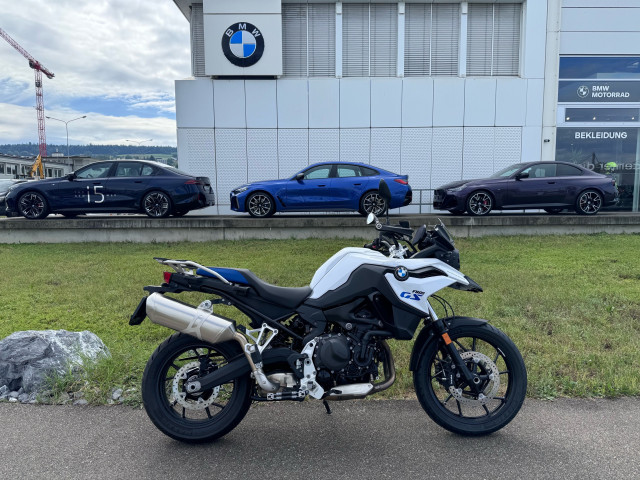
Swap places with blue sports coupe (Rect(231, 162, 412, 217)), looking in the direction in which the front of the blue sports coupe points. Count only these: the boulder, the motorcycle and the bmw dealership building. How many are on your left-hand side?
2

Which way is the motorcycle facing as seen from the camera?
to the viewer's right

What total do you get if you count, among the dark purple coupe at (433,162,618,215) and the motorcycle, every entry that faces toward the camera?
0

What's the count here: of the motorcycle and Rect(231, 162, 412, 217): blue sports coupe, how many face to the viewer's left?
1

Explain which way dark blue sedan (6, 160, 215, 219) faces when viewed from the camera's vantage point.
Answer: facing to the left of the viewer

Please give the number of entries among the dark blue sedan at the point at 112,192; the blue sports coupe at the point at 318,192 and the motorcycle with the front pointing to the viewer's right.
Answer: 1

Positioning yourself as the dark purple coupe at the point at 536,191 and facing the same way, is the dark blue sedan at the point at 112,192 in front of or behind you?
in front

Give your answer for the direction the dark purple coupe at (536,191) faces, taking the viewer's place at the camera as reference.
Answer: facing to the left of the viewer

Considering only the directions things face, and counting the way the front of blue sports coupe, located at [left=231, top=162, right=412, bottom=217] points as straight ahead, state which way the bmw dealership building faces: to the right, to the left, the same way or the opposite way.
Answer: to the left

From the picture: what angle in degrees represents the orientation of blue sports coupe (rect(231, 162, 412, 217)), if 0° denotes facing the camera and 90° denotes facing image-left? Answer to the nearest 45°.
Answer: approximately 90°

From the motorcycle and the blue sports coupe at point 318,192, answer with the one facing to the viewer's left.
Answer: the blue sports coupe

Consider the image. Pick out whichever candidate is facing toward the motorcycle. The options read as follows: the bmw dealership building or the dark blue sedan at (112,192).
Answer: the bmw dealership building

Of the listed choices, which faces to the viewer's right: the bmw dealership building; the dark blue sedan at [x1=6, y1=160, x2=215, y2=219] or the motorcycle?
the motorcycle

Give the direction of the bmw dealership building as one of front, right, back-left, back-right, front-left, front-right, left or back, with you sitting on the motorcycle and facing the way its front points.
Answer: left

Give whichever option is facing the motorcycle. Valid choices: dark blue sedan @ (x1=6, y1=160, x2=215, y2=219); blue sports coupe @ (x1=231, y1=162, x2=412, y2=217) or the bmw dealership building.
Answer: the bmw dealership building

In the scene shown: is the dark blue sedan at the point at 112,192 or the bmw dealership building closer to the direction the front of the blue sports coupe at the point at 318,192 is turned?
the dark blue sedan

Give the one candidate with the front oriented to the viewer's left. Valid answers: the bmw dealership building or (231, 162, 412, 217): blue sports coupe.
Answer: the blue sports coupe
